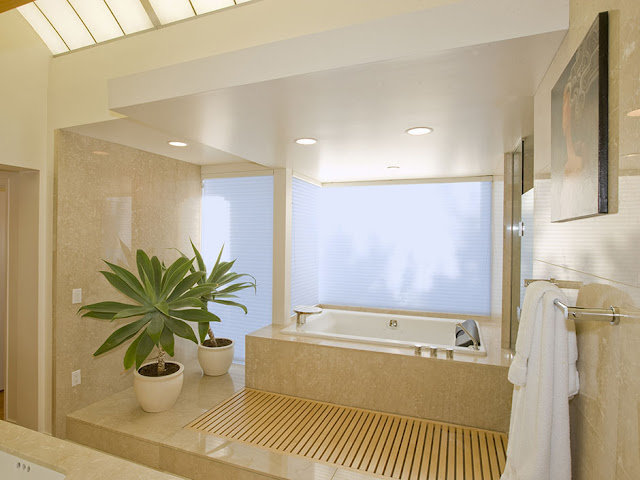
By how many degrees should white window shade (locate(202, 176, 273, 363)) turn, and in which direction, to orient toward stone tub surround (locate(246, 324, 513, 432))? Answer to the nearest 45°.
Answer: approximately 45° to its left

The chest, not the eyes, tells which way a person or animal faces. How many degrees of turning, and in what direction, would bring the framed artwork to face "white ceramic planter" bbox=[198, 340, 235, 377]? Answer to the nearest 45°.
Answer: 0° — it already faces it

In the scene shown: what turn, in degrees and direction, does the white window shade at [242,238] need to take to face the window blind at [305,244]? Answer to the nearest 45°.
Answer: approximately 90° to its left

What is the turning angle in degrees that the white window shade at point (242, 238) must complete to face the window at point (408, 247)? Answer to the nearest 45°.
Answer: approximately 90° to its left

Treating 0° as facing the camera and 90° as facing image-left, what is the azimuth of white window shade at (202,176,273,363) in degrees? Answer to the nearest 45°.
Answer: approximately 0°

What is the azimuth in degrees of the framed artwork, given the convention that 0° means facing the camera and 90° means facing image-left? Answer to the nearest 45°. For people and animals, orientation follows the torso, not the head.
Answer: approximately 90°

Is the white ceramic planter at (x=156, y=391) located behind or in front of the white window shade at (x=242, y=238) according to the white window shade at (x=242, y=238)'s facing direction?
in front
